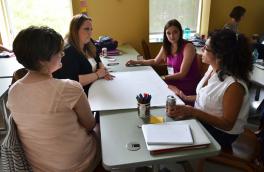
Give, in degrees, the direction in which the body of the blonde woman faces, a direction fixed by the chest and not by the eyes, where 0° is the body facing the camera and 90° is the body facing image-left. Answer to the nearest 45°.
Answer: approximately 315°

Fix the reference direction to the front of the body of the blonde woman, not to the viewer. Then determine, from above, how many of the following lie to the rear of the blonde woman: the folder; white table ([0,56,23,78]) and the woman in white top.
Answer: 1

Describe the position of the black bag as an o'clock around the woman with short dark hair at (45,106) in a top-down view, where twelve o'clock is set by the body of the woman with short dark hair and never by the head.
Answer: The black bag is roughly at 11 o'clock from the woman with short dark hair.

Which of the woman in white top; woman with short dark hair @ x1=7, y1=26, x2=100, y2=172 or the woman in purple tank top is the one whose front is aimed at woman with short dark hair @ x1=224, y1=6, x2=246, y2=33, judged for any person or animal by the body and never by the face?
woman with short dark hair @ x1=7, y1=26, x2=100, y2=172

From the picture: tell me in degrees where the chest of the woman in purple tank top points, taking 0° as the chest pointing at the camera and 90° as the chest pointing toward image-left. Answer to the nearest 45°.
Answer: approximately 45°

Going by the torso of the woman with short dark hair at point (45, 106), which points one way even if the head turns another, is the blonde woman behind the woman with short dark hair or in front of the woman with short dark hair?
in front

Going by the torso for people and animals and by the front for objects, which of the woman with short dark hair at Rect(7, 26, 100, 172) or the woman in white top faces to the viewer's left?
the woman in white top

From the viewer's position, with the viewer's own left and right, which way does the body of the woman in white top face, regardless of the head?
facing to the left of the viewer

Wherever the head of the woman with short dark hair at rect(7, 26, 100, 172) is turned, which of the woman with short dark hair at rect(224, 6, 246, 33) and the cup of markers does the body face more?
the woman with short dark hair

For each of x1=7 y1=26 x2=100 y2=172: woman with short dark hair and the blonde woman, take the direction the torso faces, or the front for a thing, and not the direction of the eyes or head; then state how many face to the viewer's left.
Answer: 0

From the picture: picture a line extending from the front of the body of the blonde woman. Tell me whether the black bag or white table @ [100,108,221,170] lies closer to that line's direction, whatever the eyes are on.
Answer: the white table

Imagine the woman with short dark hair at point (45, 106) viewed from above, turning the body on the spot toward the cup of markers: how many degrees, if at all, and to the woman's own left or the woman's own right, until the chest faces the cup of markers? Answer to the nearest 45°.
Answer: approximately 45° to the woman's own right

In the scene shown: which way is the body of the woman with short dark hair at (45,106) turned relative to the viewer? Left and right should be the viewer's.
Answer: facing away from the viewer and to the right of the viewer
